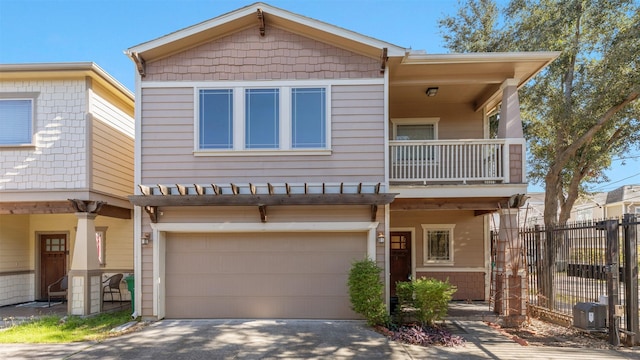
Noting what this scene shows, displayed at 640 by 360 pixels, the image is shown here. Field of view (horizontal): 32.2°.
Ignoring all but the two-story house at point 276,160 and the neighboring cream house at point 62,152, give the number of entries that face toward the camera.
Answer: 2

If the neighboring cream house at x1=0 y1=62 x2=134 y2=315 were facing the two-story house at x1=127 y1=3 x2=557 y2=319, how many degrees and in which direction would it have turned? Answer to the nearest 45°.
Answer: approximately 45° to its left

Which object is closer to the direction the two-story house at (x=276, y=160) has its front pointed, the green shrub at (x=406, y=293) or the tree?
the green shrub

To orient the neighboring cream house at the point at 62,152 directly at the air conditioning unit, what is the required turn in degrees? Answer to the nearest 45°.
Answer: approximately 45° to its left

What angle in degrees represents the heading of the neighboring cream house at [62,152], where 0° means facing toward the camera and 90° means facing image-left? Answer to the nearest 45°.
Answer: approximately 0°

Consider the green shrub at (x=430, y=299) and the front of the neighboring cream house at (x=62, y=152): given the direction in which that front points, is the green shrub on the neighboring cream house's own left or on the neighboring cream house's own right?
on the neighboring cream house's own left

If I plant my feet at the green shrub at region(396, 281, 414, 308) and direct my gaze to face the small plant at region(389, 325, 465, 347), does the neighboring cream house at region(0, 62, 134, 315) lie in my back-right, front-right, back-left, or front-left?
back-right
